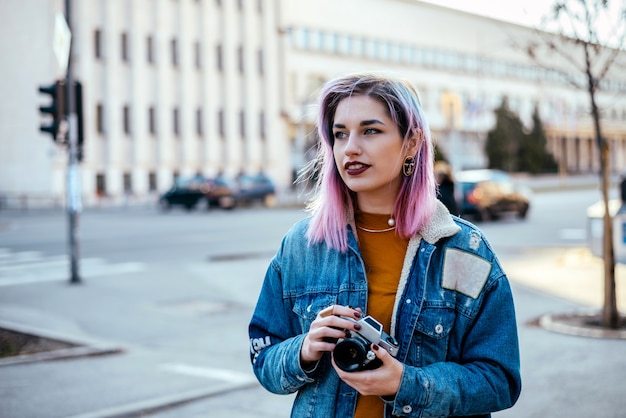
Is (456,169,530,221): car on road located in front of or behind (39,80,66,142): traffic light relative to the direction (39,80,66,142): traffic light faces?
behind

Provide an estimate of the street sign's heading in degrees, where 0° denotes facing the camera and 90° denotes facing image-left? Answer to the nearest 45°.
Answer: approximately 90°
